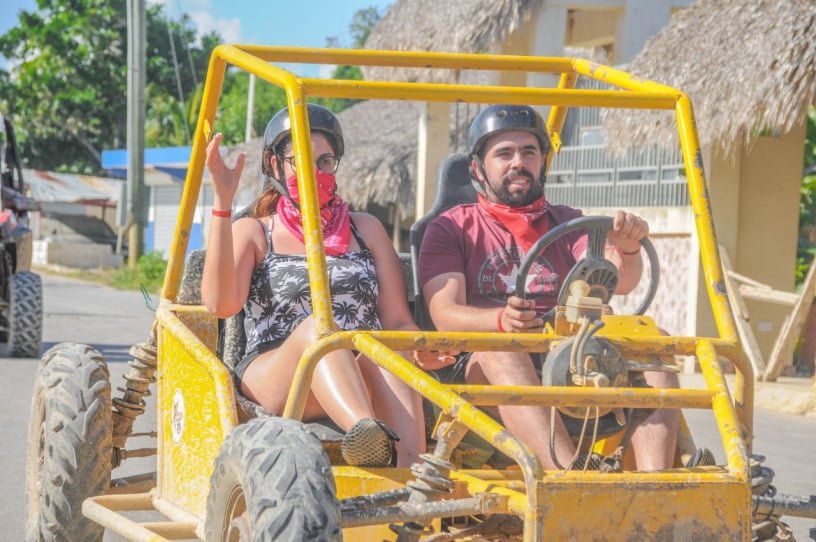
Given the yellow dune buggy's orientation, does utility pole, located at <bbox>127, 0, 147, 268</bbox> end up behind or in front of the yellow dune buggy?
behind

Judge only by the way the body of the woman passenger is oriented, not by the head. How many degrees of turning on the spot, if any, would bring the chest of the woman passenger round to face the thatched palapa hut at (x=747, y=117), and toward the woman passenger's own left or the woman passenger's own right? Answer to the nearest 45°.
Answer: approximately 90° to the woman passenger's own left

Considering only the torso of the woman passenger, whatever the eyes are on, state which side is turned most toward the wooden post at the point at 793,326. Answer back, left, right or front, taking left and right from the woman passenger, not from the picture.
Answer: left

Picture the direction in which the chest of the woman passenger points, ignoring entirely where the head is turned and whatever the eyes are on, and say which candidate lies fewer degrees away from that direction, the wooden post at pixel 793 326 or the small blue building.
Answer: the wooden post

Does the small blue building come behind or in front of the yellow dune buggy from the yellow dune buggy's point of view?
behind

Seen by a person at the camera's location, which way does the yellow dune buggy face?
facing the viewer and to the right of the viewer

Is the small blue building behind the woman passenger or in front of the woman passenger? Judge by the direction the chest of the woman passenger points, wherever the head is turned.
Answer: behind
